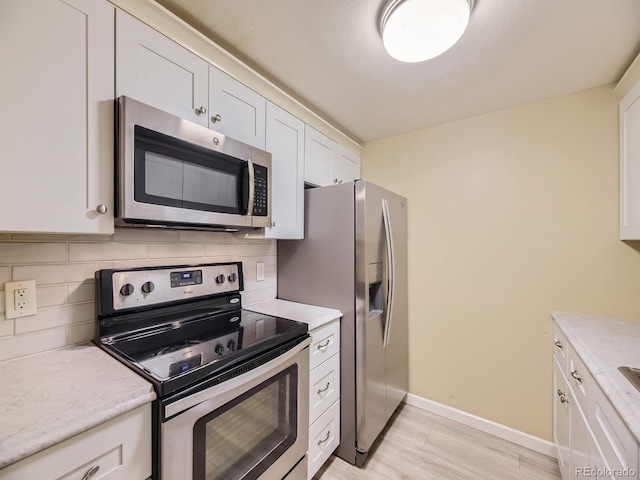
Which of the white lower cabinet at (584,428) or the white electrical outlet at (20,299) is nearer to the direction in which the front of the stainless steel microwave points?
the white lower cabinet

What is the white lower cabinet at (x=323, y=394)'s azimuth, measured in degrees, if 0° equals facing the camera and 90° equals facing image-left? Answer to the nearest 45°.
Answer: approximately 315°

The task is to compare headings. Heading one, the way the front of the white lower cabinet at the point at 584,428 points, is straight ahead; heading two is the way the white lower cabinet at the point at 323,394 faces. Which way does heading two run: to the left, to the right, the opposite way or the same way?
the opposite way

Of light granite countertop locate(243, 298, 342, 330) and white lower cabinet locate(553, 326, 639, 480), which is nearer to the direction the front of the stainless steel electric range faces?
the white lower cabinet

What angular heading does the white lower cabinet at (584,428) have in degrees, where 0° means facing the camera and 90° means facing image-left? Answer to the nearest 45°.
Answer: approximately 90°

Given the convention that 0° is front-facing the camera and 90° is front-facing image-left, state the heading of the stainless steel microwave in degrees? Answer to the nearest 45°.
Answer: approximately 315°

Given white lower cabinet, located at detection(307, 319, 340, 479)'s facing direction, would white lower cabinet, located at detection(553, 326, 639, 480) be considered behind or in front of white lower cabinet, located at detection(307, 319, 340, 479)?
in front

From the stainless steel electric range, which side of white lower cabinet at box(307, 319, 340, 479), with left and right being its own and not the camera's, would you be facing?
right

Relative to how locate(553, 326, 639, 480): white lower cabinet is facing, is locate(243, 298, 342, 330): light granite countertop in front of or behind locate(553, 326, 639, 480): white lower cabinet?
in front

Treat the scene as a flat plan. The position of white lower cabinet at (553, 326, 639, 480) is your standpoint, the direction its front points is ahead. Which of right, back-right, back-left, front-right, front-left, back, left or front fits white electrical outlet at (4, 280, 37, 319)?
front-left

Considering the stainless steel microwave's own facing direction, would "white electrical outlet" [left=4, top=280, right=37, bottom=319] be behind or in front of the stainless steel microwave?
behind
